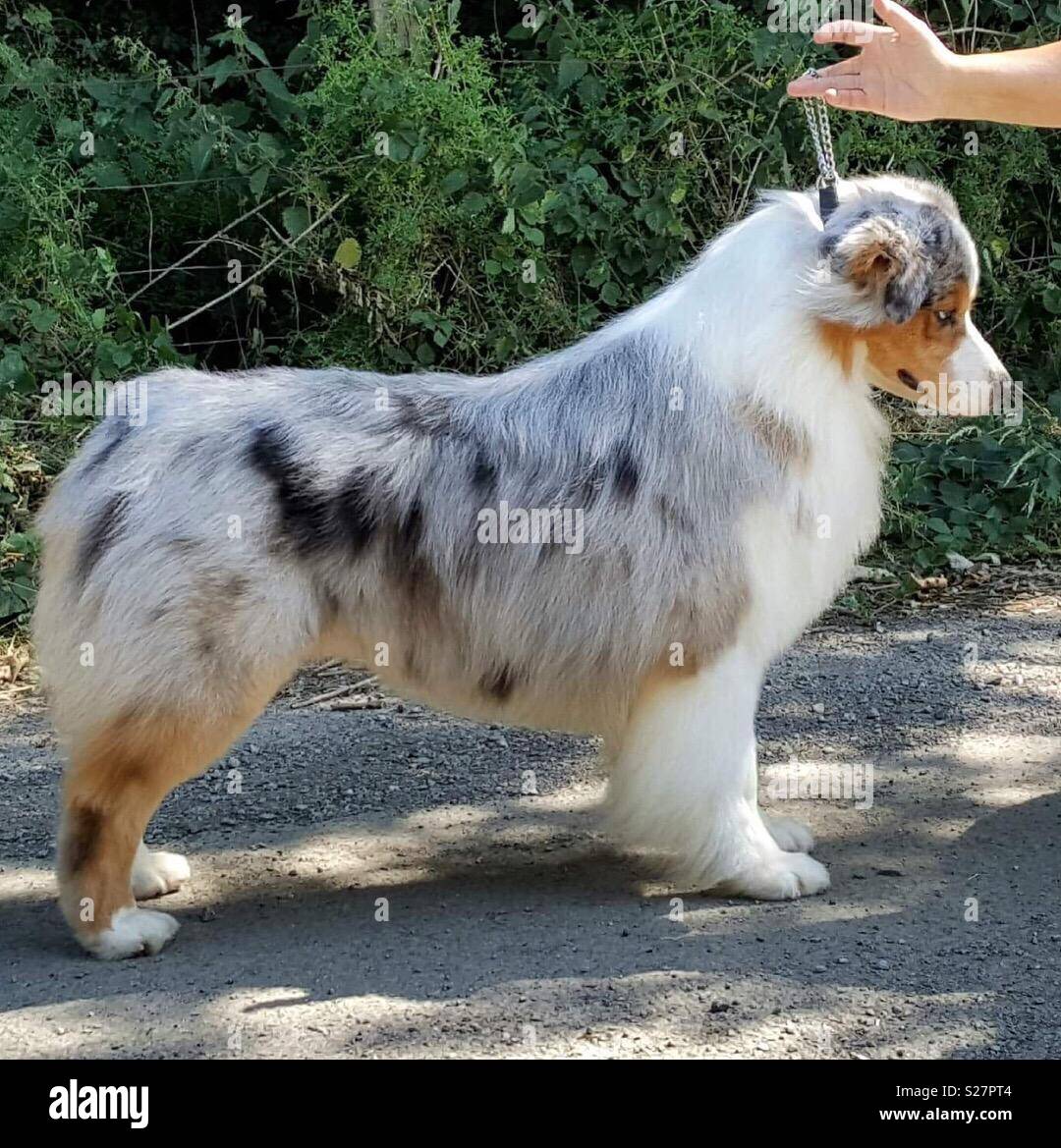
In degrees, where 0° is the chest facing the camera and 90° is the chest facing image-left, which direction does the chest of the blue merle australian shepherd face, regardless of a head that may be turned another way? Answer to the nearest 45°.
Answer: approximately 270°
